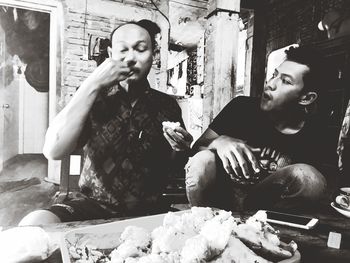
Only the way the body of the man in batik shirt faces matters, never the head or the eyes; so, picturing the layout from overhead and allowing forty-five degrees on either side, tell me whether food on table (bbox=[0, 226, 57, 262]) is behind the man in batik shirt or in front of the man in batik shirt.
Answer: in front

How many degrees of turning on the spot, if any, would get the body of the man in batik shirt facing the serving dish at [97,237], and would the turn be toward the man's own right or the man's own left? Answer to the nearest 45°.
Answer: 0° — they already face it

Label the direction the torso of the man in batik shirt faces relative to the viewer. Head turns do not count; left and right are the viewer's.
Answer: facing the viewer

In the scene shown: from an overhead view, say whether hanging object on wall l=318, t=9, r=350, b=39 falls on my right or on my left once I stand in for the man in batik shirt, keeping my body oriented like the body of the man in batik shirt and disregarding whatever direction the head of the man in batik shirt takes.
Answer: on my left

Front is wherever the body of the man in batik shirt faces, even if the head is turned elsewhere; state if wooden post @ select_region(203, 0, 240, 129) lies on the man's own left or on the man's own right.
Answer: on the man's own left
